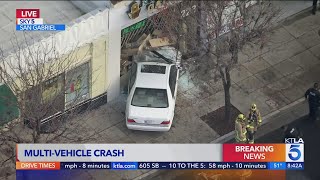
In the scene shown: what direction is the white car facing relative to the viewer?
away from the camera

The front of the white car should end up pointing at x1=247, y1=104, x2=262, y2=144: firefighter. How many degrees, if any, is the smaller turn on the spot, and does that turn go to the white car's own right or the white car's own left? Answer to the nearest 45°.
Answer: approximately 90° to the white car's own right

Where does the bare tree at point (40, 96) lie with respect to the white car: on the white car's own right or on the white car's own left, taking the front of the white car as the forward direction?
on the white car's own left

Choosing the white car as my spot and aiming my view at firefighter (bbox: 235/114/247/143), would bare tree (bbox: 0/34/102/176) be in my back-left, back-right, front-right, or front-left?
back-right

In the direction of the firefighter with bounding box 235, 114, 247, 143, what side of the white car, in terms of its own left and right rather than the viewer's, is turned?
right
